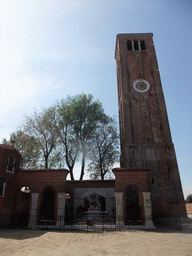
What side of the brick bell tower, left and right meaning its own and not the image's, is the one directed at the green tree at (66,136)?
right

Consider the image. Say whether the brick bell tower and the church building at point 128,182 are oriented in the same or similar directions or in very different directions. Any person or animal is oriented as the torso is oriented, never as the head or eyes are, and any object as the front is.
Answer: same or similar directions

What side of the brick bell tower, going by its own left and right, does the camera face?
front

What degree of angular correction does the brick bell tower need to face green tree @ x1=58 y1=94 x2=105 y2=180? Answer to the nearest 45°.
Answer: approximately 90° to its right

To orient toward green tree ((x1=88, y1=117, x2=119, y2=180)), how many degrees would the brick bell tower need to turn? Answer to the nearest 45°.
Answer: approximately 90° to its right

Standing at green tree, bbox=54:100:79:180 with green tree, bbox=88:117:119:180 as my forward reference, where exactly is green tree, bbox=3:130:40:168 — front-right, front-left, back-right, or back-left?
back-left

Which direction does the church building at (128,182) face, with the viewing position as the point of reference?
facing the viewer

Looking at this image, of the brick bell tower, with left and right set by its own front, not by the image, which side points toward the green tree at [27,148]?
right
